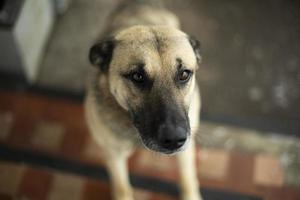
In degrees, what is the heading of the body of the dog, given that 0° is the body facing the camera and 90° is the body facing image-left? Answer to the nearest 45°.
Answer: approximately 0°
